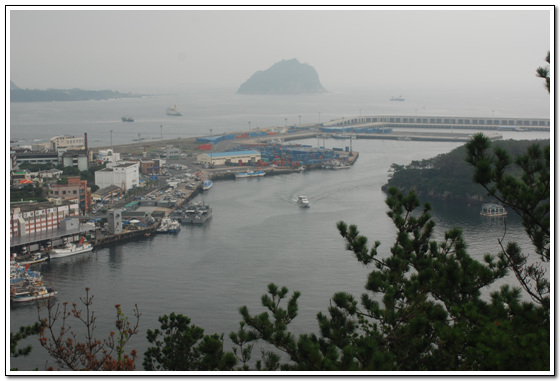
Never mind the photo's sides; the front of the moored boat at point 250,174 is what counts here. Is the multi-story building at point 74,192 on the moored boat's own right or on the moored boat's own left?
on the moored boat's own right

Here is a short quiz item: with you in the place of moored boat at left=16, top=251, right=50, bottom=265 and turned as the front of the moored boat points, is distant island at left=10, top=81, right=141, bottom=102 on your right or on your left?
on your left

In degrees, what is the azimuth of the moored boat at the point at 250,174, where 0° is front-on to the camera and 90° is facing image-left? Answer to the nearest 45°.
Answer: approximately 270°

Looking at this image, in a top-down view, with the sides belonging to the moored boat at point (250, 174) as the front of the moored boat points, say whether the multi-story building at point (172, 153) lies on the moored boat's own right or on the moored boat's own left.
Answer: on the moored boat's own left

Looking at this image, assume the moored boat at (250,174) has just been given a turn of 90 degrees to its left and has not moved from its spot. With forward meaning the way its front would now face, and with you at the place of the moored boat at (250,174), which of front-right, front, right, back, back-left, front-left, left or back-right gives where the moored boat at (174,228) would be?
back

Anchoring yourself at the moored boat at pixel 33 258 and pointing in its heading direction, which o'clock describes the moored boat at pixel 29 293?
the moored boat at pixel 29 293 is roughly at 3 o'clock from the moored boat at pixel 33 258.

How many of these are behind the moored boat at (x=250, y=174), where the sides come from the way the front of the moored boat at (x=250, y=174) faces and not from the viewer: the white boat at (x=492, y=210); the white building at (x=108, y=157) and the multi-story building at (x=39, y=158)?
2

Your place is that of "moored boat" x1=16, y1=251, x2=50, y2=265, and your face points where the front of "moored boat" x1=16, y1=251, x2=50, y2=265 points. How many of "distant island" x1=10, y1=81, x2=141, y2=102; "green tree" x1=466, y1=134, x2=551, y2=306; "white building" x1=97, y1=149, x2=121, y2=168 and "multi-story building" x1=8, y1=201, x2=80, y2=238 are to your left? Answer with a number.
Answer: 3

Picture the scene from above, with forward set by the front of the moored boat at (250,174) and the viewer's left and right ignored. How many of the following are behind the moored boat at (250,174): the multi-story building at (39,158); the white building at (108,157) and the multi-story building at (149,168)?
3

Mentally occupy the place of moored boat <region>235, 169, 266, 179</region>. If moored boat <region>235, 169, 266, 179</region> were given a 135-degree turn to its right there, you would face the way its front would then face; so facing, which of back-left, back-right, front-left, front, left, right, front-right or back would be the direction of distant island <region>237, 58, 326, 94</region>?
back-right

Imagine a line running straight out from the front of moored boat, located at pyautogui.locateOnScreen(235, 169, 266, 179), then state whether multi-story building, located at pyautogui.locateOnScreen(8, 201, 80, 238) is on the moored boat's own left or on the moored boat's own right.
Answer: on the moored boat's own right

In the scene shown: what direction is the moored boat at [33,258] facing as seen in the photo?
to the viewer's right
